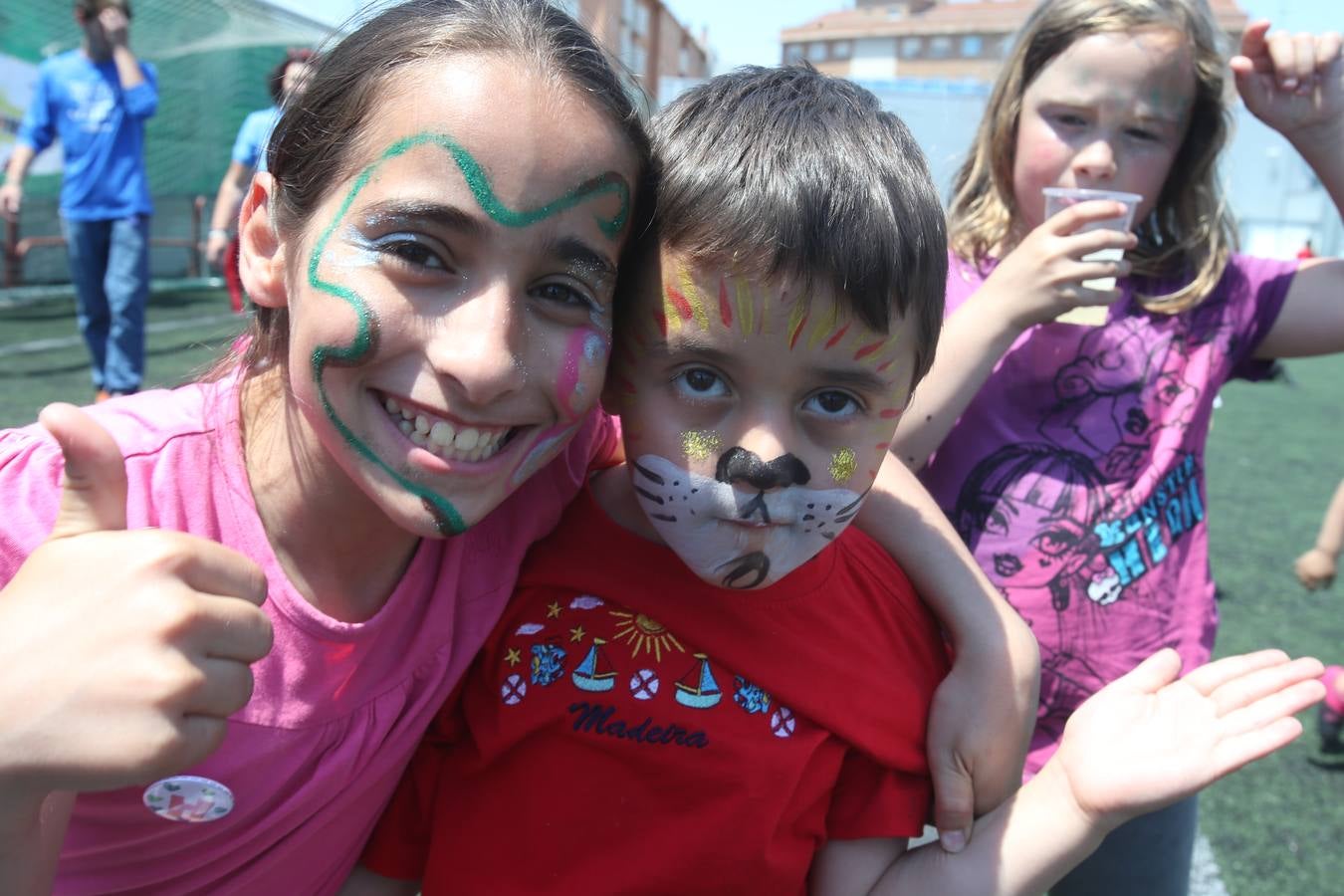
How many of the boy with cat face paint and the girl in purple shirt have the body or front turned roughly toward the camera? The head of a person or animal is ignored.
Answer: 2

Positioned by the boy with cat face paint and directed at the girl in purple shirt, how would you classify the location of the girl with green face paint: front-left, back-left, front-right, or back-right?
back-left

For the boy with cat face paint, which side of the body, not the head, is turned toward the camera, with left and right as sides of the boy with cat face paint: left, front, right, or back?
front

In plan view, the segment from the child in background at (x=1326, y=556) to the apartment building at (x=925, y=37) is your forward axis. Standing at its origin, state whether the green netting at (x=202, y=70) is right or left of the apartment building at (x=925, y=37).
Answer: left

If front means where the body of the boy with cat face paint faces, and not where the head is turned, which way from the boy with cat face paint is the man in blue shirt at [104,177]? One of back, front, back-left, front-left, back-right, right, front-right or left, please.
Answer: back-right

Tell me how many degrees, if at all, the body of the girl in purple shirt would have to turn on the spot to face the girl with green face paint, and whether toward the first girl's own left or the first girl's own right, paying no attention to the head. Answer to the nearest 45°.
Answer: approximately 45° to the first girl's own right

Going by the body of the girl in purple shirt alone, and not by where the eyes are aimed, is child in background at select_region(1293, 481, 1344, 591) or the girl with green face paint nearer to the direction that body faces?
the girl with green face paint

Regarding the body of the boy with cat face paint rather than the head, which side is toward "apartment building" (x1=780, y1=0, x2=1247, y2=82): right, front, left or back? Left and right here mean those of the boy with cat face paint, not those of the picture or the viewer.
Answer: back

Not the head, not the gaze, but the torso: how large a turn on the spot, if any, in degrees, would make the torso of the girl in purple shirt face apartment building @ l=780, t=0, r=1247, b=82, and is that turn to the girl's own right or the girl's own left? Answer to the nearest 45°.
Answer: approximately 180°

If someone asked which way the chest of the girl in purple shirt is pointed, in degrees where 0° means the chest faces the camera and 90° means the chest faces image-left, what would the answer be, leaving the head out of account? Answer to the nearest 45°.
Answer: approximately 0°
